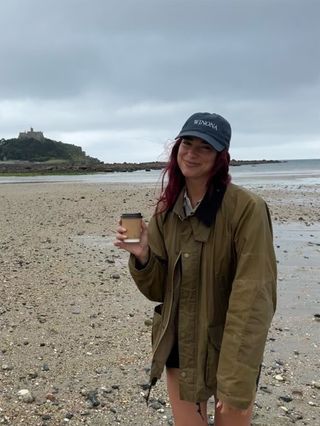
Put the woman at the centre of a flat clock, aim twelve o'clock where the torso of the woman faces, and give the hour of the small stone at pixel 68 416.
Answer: The small stone is roughly at 3 o'clock from the woman.

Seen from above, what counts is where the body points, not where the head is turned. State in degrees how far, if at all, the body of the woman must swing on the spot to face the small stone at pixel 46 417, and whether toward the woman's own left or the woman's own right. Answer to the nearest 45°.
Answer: approximately 90° to the woman's own right

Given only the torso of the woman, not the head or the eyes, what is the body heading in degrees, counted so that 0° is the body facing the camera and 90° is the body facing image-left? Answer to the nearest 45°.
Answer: approximately 45°

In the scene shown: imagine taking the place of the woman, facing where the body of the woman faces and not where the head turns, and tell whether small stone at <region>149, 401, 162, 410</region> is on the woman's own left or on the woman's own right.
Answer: on the woman's own right

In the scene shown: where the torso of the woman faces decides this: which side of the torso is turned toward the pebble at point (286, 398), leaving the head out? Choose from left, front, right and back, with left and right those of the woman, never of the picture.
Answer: back

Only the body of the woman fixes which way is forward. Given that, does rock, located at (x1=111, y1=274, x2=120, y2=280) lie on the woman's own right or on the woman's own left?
on the woman's own right
